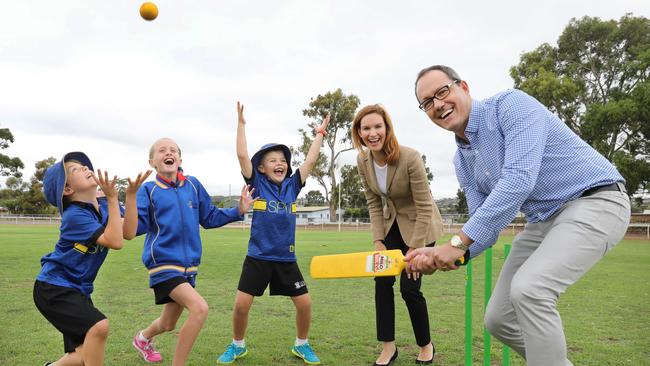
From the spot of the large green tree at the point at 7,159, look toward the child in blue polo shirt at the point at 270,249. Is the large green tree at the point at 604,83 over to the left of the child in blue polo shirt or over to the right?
left

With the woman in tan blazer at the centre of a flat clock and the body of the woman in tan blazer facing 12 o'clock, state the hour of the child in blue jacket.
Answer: The child in blue jacket is roughly at 1 o'clock from the woman in tan blazer.

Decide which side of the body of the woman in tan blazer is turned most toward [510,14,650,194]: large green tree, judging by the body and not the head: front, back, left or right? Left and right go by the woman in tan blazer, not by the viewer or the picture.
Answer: back

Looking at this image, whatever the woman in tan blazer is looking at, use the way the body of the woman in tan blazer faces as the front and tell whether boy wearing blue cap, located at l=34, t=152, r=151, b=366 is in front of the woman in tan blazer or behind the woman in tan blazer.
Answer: in front

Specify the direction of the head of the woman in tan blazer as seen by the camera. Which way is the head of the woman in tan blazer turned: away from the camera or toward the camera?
toward the camera

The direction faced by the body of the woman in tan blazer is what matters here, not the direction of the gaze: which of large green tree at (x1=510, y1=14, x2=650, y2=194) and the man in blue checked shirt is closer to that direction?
the man in blue checked shirt

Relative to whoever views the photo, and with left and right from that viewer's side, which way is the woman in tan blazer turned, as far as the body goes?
facing the viewer and to the left of the viewer

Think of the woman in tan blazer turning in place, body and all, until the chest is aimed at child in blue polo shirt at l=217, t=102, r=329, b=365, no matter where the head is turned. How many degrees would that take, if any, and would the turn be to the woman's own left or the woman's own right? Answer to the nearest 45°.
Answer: approximately 45° to the woman's own right

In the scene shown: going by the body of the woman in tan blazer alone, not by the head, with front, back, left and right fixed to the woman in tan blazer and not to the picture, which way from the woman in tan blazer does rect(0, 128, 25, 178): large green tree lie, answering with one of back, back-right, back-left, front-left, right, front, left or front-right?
right

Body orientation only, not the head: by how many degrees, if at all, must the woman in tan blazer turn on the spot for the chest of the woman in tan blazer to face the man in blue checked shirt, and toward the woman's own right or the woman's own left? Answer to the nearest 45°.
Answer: approximately 90° to the woman's own left
